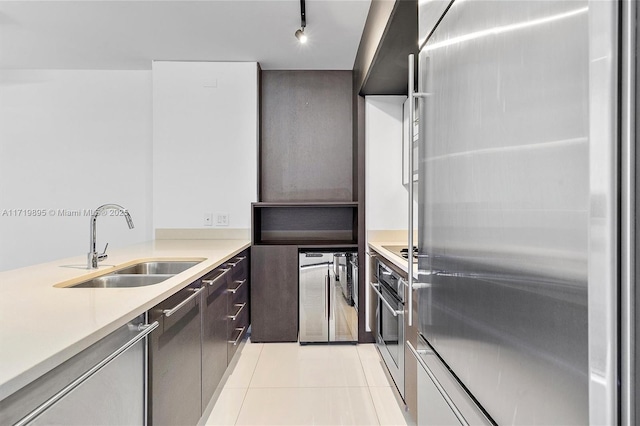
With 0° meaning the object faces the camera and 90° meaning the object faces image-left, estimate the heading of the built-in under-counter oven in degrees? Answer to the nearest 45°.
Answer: approximately 90°

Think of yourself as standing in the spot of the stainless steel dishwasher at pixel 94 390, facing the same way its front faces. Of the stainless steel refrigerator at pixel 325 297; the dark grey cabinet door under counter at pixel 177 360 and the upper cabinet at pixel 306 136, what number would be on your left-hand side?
3

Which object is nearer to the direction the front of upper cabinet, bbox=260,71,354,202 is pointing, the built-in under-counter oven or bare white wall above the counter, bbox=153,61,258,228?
the built-in under-counter oven

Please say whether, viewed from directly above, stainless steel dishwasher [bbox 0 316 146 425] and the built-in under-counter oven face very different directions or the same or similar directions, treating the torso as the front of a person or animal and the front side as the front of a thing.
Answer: very different directions

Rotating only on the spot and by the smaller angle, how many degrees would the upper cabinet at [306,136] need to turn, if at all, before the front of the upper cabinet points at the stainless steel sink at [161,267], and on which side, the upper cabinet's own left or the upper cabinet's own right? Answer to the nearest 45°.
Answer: approximately 45° to the upper cabinet's own right

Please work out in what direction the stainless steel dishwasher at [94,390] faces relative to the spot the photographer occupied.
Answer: facing the viewer and to the right of the viewer

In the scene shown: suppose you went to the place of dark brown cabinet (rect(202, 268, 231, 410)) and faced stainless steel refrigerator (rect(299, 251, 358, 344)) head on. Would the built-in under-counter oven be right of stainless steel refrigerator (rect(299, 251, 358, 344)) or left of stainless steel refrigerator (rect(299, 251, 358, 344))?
right

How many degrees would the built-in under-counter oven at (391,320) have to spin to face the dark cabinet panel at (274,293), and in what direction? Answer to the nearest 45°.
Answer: approximately 45° to its right

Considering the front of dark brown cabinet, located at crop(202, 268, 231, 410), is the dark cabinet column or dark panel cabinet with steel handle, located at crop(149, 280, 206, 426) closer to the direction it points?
the dark cabinet column

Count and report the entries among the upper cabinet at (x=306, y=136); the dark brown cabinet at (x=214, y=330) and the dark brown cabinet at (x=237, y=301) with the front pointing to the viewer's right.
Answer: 2

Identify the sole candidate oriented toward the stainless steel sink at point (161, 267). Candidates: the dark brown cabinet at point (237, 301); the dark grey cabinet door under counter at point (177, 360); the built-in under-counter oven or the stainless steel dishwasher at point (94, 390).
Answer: the built-in under-counter oven

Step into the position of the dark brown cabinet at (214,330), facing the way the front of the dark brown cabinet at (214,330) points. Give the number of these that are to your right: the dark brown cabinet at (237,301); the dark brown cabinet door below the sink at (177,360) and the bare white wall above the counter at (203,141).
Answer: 1

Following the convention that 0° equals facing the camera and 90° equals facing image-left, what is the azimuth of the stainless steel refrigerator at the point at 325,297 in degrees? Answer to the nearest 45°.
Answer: approximately 0°
